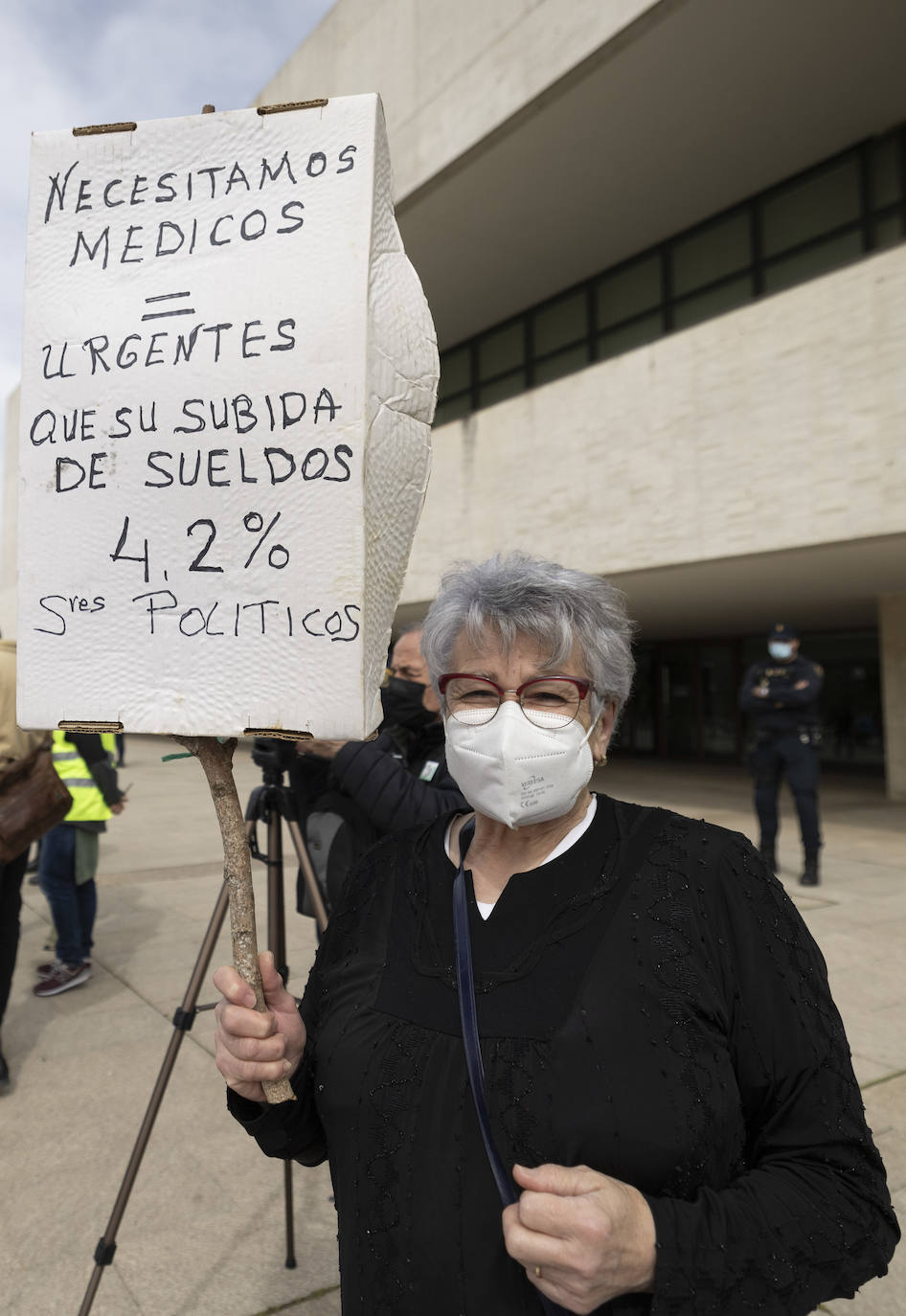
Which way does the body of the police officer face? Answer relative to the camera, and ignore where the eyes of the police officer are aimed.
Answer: toward the camera

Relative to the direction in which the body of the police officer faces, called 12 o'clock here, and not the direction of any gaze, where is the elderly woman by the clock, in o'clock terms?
The elderly woman is roughly at 12 o'clock from the police officer.

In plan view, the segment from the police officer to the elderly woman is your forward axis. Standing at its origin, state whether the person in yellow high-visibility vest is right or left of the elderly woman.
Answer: right

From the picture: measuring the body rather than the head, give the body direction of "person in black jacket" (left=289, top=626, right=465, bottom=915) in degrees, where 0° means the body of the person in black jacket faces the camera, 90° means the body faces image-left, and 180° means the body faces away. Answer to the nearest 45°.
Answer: approximately 45°

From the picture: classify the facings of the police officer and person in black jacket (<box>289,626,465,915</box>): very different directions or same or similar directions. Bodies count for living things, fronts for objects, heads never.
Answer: same or similar directions

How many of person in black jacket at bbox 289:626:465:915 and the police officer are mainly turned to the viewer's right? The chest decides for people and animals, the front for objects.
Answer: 0

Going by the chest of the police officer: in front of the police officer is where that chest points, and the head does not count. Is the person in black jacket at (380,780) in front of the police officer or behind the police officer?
in front

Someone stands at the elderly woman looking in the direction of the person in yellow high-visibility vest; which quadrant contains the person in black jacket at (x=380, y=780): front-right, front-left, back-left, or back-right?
front-right

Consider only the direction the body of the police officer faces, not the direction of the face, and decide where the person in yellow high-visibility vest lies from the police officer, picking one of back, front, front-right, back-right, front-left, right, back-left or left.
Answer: front-right

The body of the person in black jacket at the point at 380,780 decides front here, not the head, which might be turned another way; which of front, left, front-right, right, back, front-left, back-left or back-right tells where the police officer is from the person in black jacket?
back
